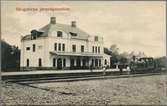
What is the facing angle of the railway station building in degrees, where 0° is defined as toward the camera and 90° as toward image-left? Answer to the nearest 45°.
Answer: approximately 315°
